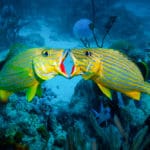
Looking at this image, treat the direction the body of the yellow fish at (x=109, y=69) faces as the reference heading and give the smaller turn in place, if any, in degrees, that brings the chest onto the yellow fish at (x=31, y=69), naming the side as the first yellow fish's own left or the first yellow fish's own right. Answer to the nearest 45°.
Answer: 0° — it already faces it

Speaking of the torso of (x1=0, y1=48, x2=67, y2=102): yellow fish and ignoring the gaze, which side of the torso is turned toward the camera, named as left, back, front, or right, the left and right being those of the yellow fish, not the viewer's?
right

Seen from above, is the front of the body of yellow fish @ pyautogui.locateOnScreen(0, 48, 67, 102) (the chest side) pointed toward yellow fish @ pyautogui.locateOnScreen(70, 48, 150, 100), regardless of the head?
yes

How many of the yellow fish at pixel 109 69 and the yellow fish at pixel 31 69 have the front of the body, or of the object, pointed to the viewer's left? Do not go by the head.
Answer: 1

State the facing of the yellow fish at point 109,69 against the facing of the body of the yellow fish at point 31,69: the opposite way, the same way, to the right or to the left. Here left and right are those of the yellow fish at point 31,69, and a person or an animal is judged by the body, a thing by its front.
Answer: the opposite way

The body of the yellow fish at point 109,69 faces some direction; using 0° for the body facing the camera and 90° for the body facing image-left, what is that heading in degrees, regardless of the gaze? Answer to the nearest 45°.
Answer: approximately 90°
